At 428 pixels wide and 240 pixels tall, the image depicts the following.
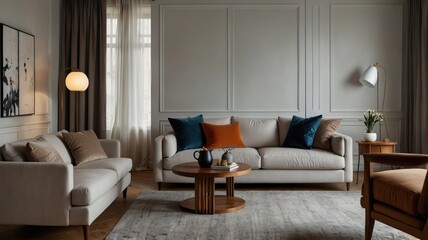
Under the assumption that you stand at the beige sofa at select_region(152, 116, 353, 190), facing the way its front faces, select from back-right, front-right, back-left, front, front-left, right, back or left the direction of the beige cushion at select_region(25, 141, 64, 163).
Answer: front-right

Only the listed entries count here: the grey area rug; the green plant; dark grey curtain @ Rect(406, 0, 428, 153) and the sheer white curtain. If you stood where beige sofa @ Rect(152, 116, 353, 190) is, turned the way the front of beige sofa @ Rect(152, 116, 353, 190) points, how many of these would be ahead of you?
1

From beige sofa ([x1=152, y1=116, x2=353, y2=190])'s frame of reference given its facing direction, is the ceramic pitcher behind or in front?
in front

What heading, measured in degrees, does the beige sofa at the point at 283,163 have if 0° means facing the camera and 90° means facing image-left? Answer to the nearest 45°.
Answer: approximately 0°

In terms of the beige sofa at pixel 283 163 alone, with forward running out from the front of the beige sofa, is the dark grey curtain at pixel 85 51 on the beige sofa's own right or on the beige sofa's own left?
on the beige sofa's own right

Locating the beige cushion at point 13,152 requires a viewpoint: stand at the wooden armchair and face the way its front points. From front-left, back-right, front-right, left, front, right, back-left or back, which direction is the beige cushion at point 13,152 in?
front-left

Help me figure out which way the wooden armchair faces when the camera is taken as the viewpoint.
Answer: facing away from the viewer and to the left of the viewer

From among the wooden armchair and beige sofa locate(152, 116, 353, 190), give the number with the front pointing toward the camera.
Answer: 1

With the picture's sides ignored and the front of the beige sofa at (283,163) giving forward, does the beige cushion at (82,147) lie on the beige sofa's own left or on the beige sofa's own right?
on the beige sofa's own right
